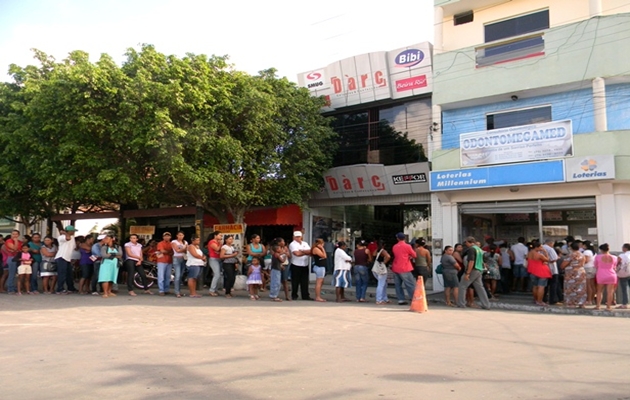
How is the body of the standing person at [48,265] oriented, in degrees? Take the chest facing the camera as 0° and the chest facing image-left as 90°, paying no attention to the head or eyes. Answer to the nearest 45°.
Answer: approximately 315°

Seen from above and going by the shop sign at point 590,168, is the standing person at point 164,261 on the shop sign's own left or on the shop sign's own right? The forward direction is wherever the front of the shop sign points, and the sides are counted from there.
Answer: on the shop sign's own right

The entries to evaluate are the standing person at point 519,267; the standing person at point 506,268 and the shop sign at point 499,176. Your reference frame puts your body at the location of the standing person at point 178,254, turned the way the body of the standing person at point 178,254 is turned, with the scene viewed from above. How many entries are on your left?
3

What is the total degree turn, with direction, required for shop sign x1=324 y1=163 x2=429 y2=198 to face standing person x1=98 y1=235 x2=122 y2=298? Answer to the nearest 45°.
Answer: approximately 45° to its right

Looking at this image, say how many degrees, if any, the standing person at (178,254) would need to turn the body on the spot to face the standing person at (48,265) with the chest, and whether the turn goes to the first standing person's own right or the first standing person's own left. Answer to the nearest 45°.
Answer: approximately 90° to the first standing person's own right

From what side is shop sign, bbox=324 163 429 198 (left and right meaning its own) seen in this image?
front

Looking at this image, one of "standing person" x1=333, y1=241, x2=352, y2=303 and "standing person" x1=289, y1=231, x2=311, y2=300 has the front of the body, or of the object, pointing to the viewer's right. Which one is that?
"standing person" x1=333, y1=241, x2=352, y2=303

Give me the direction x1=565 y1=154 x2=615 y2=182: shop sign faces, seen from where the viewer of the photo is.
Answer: facing the viewer

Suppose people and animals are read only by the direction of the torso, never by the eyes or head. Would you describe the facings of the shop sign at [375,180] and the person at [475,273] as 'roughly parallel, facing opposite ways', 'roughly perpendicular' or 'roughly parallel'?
roughly perpendicular

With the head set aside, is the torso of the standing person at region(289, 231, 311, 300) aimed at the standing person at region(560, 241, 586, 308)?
no

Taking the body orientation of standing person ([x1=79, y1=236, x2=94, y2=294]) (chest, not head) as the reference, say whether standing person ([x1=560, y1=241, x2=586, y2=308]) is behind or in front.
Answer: in front

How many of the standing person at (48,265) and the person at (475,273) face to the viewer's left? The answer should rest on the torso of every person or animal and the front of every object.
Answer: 1

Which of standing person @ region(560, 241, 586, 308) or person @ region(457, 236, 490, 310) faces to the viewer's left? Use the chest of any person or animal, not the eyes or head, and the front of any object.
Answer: person @ region(457, 236, 490, 310)

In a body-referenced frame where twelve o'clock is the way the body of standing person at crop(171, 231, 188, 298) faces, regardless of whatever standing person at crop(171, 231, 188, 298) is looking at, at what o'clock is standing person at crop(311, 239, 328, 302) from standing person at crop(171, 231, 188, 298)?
standing person at crop(311, 239, 328, 302) is roughly at 10 o'clock from standing person at crop(171, 231, 188, 298).
